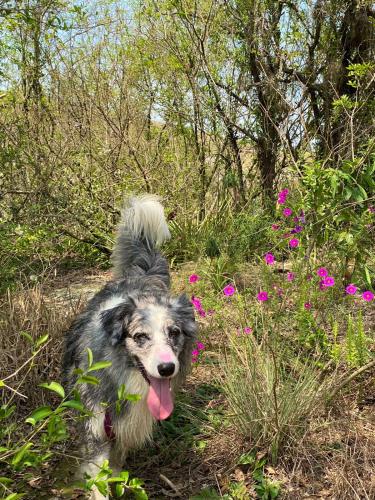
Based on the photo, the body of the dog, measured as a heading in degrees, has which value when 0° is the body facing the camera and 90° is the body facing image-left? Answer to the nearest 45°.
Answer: approximately 0°

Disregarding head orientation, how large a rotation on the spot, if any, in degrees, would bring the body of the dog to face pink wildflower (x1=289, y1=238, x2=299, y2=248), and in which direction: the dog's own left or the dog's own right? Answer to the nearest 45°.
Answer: approximately 135° to the dog's own left

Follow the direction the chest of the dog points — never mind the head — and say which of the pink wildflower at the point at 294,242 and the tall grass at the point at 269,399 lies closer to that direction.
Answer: the tall grass

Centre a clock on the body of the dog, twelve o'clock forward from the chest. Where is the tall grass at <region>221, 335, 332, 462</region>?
The tall grass is roughly at 9 o'clock from the dog.
